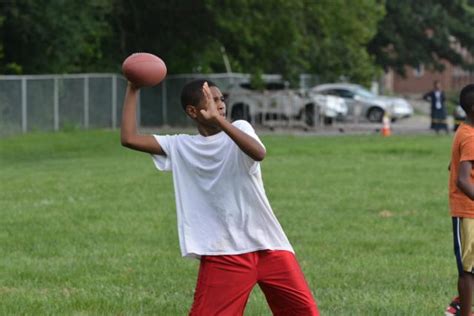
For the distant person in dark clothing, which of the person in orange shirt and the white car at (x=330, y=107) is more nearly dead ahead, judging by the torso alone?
the person in orange shirt

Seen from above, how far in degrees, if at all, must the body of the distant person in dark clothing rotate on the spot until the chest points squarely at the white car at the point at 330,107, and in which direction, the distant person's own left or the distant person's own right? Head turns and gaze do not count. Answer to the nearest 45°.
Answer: approximately 135° to the distant person's own right

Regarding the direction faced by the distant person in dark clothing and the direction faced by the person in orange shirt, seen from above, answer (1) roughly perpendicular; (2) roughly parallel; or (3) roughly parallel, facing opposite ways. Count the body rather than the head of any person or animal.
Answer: roughly perpendicular

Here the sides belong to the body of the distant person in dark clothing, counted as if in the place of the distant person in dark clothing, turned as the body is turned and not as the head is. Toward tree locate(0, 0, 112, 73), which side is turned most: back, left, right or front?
right

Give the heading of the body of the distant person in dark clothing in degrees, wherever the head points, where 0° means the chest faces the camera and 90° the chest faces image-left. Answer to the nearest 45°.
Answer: approximately 0°
